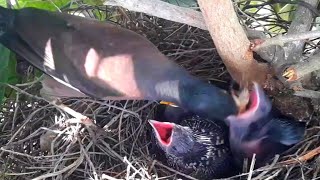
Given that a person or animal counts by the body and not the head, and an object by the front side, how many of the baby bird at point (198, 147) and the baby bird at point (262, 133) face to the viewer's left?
2

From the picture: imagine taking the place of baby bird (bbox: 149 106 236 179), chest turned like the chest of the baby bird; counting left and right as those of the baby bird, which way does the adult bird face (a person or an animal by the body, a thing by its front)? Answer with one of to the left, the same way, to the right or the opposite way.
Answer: the opposite way

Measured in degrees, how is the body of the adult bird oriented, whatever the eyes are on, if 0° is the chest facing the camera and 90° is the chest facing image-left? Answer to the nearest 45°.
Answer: approximately 270°

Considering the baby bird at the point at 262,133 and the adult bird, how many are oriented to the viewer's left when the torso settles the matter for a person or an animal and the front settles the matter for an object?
1

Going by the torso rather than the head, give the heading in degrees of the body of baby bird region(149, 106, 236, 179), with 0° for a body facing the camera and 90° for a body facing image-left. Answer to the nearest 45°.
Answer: approximately 90°

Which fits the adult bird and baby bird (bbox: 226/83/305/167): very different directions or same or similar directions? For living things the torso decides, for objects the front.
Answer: very different directions

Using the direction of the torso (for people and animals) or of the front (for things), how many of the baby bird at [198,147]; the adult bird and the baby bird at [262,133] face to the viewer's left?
2

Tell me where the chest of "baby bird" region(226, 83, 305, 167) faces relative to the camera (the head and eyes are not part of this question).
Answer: to the viewer's left
